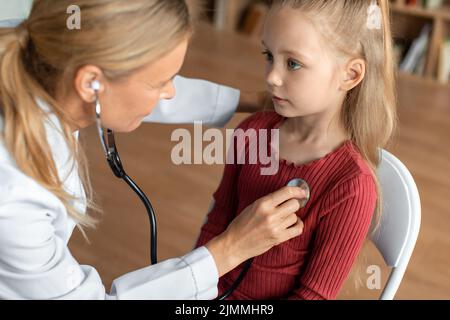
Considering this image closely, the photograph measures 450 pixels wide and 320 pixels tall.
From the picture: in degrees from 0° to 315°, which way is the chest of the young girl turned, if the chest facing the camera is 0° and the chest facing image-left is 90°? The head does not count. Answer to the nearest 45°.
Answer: approximately 45°

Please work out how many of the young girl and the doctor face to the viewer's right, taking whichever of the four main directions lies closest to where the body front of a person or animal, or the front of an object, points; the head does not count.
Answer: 1

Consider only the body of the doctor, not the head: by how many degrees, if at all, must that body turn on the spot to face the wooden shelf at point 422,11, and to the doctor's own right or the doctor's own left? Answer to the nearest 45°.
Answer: approximately 45° to the doctor's own left

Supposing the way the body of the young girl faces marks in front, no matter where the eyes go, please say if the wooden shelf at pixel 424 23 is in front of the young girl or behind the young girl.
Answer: behind

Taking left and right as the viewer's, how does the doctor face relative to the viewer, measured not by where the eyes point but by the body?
facing to the right of the viewer

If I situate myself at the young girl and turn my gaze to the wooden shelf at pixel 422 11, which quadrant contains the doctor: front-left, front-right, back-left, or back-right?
back-left

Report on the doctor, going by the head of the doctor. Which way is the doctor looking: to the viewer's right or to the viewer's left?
to the viewer's right
